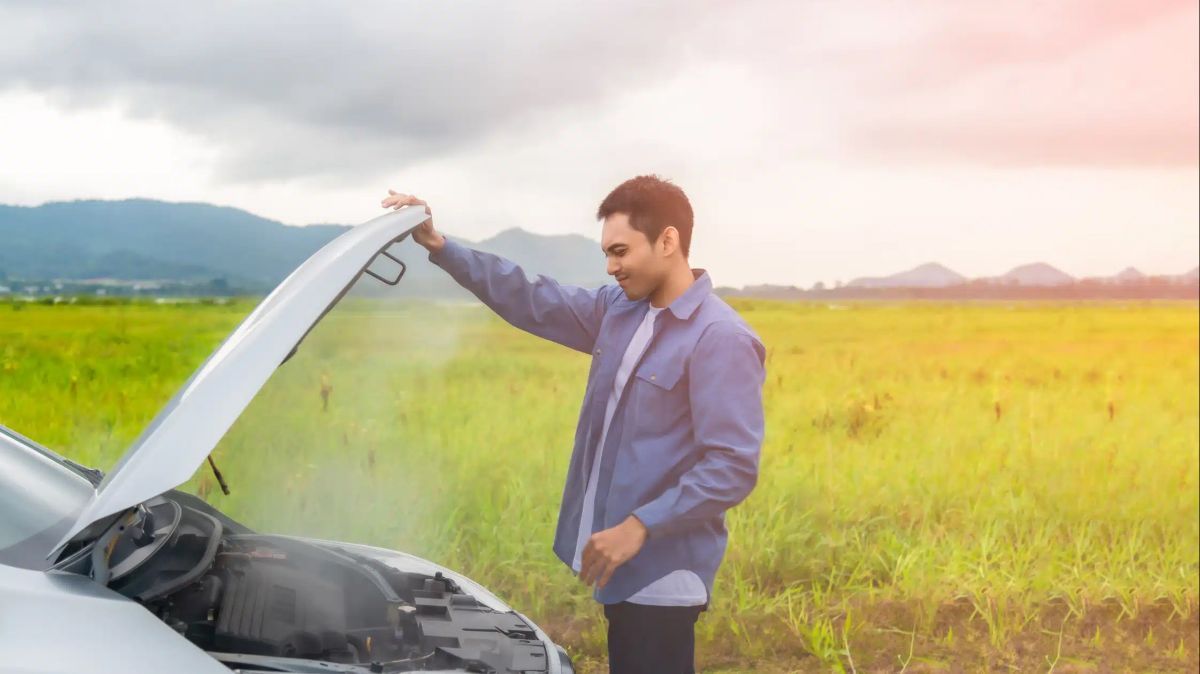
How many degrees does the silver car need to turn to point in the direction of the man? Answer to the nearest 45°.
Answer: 0° — it already faces them

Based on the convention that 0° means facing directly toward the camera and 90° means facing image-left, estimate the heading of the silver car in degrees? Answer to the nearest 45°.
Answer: approximately 270°
